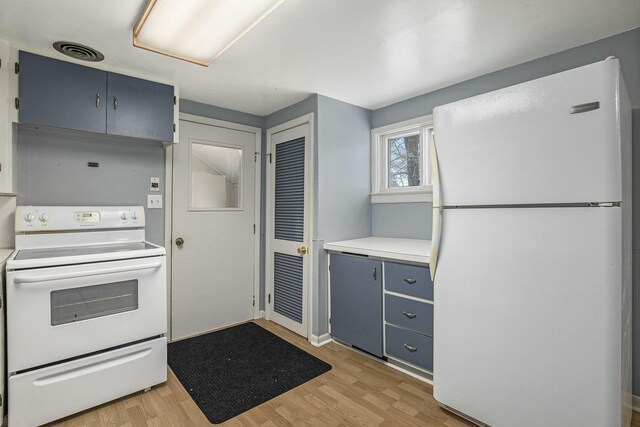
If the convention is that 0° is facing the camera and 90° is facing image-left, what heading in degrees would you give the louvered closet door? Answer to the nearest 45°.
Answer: approximately 45°

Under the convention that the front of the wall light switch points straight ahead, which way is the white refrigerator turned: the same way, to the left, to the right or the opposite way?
to the right

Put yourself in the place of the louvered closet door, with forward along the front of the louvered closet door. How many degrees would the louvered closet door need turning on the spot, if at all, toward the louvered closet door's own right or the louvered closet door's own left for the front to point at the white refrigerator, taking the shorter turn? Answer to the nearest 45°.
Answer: approximately 90° to the louvered closet door's own left

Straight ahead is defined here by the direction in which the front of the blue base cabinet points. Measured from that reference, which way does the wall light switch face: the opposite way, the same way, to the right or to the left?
to the left

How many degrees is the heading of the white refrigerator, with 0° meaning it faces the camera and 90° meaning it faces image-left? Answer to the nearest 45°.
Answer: approximately 45°

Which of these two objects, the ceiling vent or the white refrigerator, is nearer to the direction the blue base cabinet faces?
the ceiling vent
